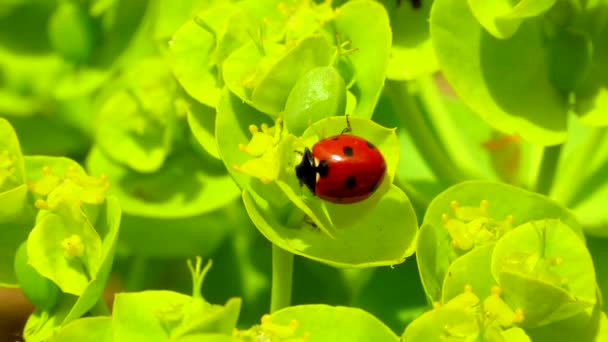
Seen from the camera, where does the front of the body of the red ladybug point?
to the viewer's left
